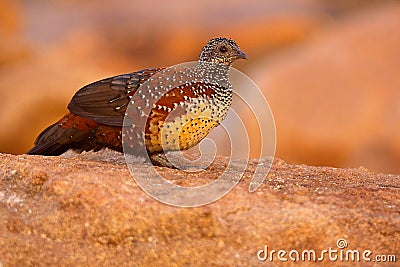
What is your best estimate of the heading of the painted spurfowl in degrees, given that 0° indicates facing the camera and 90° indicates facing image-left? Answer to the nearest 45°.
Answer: approximately 270°
